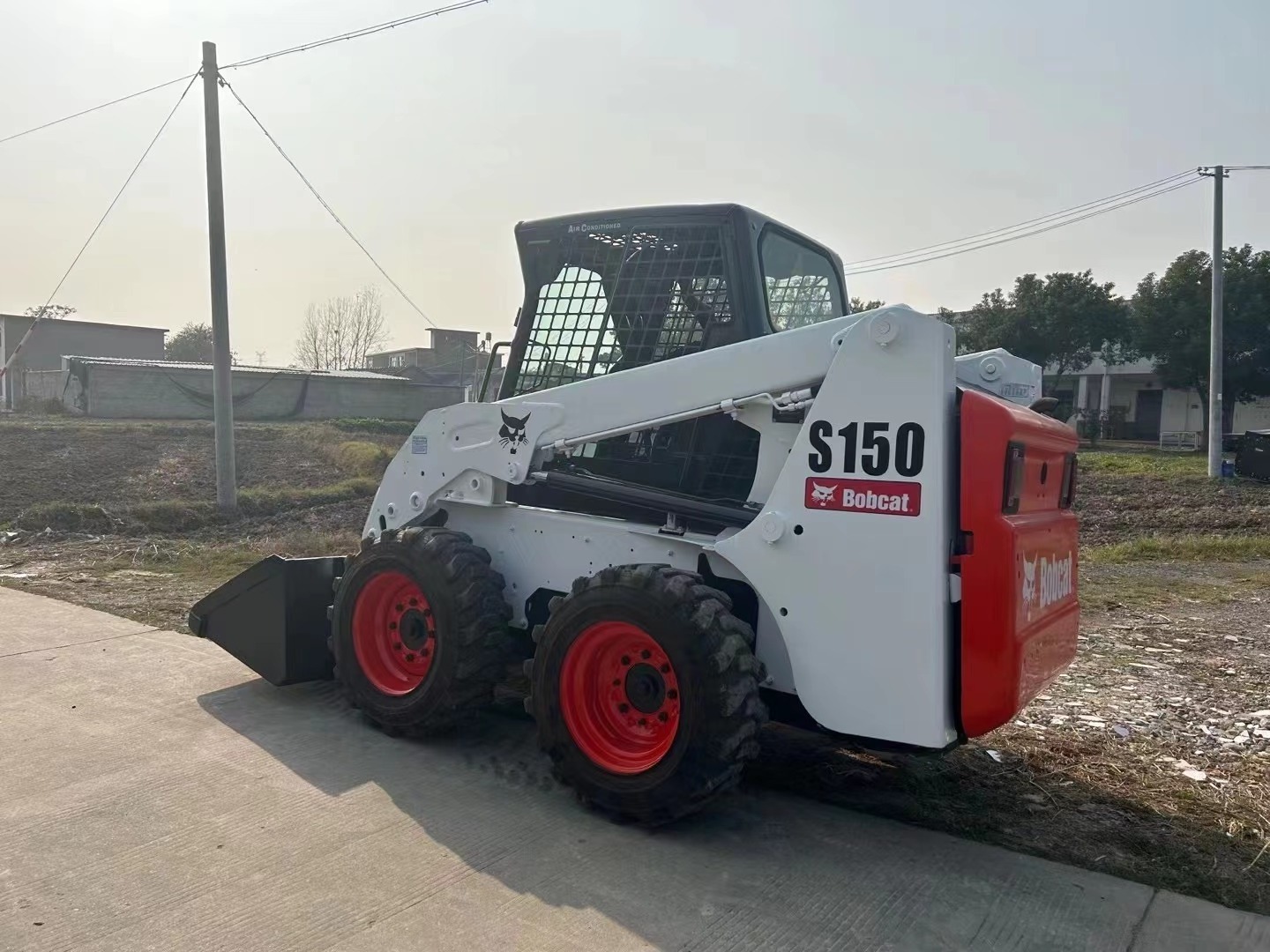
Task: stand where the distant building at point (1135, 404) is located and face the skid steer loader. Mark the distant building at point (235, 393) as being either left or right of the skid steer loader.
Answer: right

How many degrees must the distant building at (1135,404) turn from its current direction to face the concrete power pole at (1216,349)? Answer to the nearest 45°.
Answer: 0° — it already faces it

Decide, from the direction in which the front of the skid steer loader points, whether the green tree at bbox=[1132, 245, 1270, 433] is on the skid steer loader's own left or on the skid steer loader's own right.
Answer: on the skid steer loader's own right

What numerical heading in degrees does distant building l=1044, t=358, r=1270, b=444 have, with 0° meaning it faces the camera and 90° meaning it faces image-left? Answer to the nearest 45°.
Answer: approximately 0°

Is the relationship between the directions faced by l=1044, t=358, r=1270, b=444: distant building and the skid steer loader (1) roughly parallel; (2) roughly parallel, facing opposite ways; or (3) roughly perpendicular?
roughly perpendicular

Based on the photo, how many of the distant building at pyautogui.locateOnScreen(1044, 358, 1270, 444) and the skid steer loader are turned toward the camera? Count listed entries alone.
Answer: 1

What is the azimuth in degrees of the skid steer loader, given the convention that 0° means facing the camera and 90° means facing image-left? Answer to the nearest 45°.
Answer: approximately 135°

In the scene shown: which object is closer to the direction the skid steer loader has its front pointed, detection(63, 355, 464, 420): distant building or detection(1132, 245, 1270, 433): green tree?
the distant building

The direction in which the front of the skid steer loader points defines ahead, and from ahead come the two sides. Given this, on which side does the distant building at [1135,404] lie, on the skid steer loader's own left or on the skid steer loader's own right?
on the skid steer loader's own right
